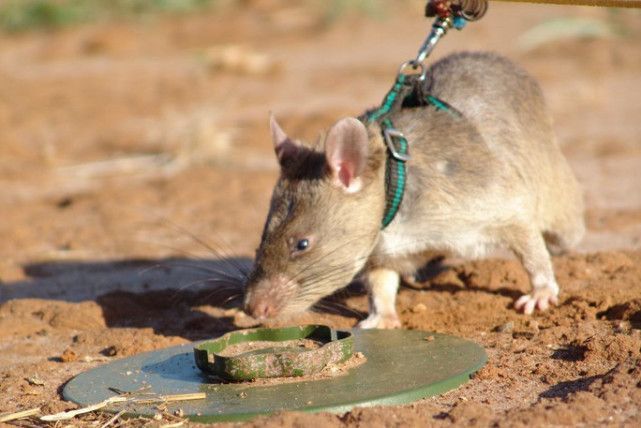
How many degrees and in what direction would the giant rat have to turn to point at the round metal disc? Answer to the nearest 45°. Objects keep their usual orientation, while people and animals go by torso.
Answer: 0° — it already faces it

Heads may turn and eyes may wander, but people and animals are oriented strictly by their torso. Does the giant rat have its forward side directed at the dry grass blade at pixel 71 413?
yes

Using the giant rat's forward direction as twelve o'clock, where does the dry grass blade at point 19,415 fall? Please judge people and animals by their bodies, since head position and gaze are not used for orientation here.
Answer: The dry grass blade is roughly at 12 o'clock from the giant rat.

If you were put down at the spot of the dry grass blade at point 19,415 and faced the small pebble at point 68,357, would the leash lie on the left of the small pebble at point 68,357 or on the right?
right

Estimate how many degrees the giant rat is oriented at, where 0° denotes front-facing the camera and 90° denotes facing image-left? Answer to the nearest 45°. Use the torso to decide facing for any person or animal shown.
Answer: approximately 45°

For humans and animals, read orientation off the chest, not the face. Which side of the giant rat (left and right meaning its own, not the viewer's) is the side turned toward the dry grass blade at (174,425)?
front

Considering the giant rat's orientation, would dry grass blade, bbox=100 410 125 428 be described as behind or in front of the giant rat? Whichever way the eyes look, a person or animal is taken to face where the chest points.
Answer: in front

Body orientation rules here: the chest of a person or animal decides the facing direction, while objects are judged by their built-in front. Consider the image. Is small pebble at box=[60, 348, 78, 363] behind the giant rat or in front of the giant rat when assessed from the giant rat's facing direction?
in front

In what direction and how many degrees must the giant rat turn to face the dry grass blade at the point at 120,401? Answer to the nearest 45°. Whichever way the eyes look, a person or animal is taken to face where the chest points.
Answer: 0° — it already faces it

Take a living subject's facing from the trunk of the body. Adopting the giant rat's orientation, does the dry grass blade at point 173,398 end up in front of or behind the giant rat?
in front
